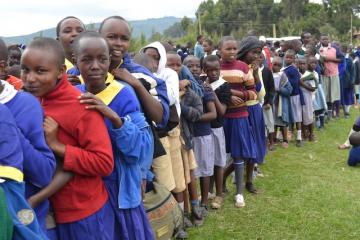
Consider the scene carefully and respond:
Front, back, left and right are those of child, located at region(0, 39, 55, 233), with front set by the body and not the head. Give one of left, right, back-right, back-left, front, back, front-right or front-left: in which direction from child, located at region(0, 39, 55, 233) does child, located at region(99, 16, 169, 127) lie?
back-right

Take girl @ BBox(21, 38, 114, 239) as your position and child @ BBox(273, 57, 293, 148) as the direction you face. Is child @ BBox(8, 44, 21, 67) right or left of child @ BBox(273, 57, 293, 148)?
left

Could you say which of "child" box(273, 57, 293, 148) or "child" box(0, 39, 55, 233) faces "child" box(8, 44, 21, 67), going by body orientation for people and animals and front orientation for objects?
"child" box(273, 57, 293, 148)

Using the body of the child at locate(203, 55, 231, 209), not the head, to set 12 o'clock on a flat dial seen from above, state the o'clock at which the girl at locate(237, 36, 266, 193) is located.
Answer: The girl is roughly at 6 o'clock from the child.

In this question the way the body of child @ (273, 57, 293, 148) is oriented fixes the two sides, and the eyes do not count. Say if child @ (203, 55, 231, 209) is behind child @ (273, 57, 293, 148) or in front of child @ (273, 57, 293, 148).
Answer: in front

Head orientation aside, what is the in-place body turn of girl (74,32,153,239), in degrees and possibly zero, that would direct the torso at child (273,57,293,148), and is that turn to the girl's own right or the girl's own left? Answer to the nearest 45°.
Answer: approximately 180°

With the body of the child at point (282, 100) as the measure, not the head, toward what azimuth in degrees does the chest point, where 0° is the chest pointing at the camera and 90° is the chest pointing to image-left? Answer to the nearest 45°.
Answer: approximately 45°

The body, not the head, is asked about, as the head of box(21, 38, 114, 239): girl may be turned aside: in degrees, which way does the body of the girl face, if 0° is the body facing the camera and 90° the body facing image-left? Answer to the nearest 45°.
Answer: approximately 45°

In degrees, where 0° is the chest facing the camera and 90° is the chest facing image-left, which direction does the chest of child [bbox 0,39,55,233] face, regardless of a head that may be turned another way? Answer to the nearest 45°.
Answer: approximately 90°
